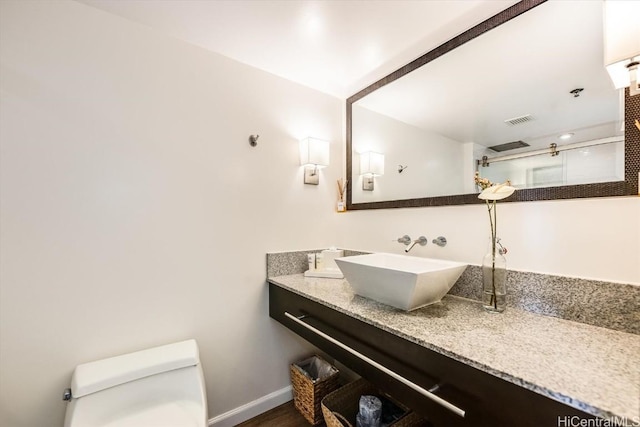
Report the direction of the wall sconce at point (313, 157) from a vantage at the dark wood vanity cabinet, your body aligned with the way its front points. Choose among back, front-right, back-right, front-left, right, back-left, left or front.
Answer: right

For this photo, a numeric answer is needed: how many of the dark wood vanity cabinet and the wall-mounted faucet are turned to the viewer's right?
0

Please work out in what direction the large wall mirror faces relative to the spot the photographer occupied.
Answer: facing the viewer and to the left of the viewer

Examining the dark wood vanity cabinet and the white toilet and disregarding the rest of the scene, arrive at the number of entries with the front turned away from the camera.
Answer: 0

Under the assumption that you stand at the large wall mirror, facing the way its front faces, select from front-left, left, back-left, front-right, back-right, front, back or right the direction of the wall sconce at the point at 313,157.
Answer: front-right

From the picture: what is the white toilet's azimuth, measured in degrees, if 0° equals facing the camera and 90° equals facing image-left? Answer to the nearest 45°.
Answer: approximately 315°

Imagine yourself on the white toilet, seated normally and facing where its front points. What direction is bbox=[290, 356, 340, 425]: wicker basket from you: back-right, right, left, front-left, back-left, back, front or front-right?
front-left
